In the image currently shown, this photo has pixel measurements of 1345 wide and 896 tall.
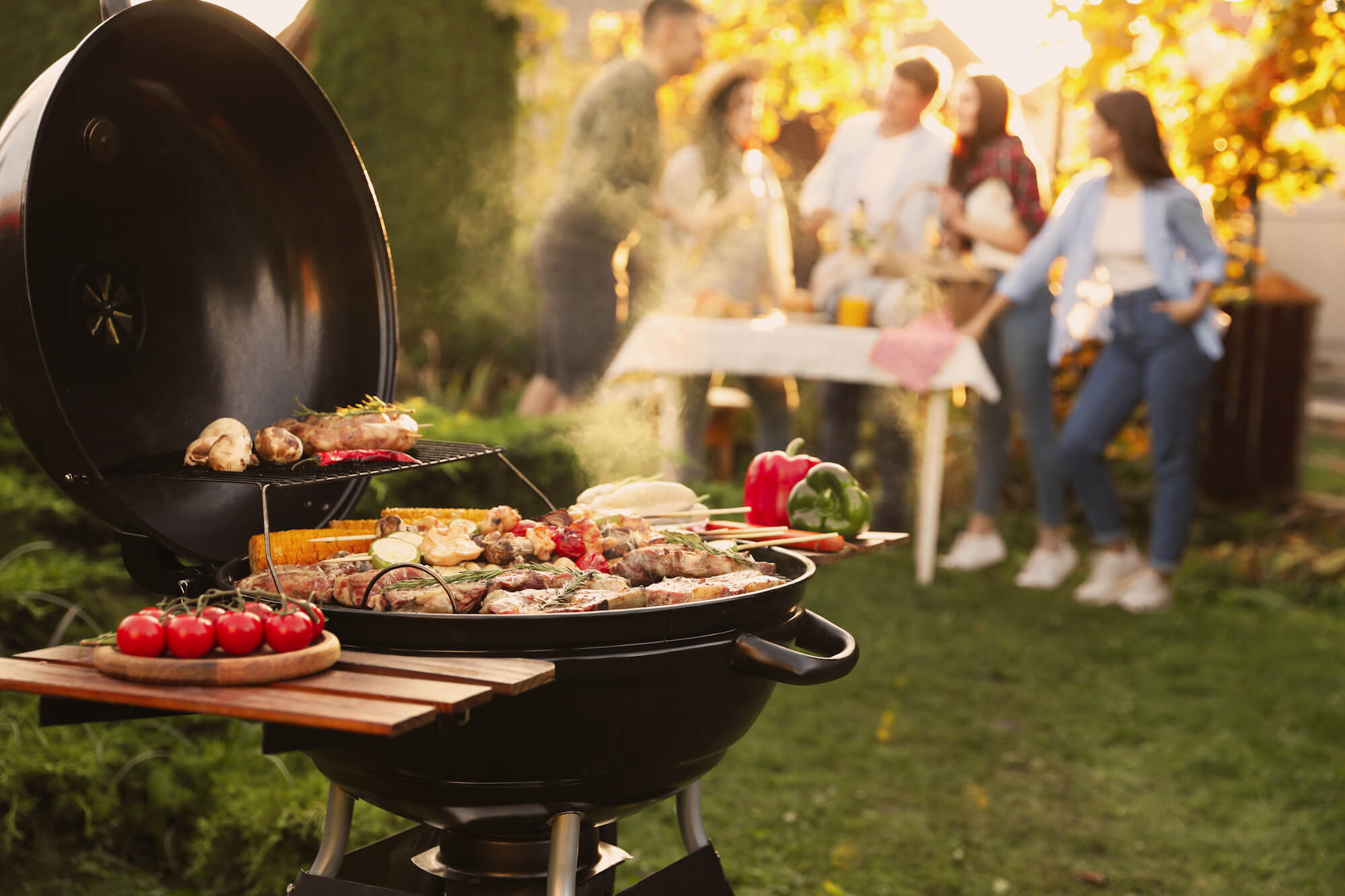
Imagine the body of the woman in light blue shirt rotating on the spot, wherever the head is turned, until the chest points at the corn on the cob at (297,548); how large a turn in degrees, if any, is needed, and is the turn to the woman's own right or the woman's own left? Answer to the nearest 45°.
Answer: approximately 45° to the woman's own left

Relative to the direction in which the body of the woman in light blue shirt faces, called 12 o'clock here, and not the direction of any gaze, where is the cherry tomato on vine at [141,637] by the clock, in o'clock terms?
The cherry tomato on vine is roughly at 11 o'clock from the woman in light blue shirt.

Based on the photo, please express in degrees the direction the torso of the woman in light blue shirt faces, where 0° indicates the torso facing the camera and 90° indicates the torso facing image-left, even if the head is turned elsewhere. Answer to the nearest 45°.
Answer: approximately 45°

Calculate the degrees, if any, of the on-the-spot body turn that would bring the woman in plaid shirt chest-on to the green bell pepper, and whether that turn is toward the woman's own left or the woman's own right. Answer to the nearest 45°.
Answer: approximately 45° to the woman's own left

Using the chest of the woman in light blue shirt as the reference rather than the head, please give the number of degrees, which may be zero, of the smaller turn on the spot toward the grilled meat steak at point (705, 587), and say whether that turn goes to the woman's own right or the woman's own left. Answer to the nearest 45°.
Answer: approximately 45° to the woman's own left

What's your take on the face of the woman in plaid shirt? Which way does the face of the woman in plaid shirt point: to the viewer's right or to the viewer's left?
to the viewer's left

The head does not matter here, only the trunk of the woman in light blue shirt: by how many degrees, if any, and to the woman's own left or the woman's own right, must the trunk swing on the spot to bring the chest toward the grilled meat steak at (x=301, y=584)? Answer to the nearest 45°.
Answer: approximately 45° to the woman's own left

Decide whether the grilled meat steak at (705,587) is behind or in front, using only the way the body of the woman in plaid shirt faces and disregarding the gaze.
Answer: in front

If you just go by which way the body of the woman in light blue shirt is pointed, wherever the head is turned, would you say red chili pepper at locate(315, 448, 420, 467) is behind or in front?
in front

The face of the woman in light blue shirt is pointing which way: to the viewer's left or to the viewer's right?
to the viewer's left

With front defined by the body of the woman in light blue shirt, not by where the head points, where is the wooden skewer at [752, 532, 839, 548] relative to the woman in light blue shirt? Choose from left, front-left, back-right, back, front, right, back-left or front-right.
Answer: front-left

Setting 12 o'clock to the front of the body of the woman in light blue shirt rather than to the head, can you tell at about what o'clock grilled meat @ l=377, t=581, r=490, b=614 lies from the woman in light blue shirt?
The grilled meat is roughly at 11 o'clock from the woman in light blue shirt.

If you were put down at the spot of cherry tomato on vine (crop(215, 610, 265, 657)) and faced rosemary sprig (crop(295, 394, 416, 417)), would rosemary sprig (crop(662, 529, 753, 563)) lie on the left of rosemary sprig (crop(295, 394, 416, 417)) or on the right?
right
